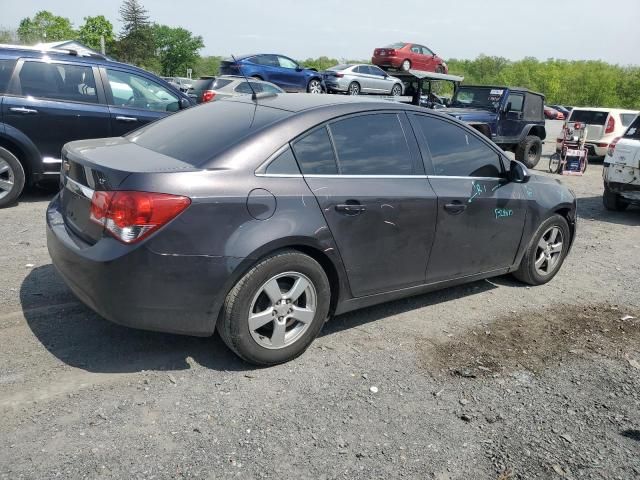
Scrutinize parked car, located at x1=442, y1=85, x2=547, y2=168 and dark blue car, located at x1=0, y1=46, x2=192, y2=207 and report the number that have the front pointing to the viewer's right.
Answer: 1

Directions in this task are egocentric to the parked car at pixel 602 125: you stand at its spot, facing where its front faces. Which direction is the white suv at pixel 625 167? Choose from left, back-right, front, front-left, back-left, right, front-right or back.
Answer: back-right

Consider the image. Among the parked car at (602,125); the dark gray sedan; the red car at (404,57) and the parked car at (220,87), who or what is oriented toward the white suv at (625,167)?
the dark gray sedan

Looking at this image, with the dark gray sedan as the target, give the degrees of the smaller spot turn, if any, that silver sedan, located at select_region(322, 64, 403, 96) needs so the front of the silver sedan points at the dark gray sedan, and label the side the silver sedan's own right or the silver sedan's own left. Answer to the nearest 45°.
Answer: approximately 135° to the silver sedan's own right

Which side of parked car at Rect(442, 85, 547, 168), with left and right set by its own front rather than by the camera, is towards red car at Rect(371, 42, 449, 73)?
right

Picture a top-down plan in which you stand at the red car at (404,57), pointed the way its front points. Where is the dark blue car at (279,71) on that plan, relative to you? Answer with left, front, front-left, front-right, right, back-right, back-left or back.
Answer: back

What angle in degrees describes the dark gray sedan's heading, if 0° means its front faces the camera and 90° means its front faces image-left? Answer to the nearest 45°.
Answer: approximately 225°

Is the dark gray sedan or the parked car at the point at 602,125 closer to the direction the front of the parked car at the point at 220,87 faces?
the parked car

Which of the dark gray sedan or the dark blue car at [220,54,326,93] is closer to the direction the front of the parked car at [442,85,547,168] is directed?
the dark gray sedan

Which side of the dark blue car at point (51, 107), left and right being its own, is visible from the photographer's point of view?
right
